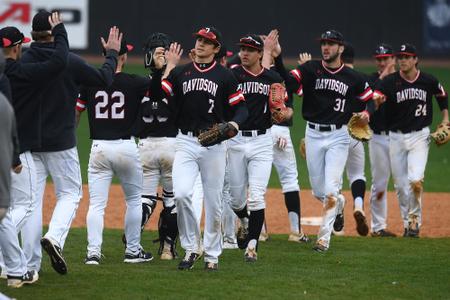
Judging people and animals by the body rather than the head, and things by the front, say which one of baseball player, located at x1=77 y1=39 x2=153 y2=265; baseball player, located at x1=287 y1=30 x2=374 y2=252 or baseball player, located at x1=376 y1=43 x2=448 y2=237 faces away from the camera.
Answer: baseball player, located at x1=77 y1=39 x2=153 y2=265

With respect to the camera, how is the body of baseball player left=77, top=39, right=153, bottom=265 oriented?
away from the camera

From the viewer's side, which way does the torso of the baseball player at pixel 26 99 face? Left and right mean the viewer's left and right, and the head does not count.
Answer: facing away from the viewer and to the right of the viewer

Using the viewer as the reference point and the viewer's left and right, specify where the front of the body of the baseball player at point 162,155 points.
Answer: facing away from the viewer

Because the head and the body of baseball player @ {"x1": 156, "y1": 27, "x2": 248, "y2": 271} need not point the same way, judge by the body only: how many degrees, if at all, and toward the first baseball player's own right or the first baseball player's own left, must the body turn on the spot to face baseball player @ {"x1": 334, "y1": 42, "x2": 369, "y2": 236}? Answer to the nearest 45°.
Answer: approximately 135° to the first baseball player's own left

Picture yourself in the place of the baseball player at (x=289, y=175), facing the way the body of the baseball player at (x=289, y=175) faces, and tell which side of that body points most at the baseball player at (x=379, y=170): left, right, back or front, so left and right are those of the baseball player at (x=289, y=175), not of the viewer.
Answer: left

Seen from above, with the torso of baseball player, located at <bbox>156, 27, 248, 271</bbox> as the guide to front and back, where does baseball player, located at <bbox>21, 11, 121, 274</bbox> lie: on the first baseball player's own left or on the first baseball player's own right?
on the first baseball player's own right

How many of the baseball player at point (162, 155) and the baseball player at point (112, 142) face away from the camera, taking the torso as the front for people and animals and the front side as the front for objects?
2
